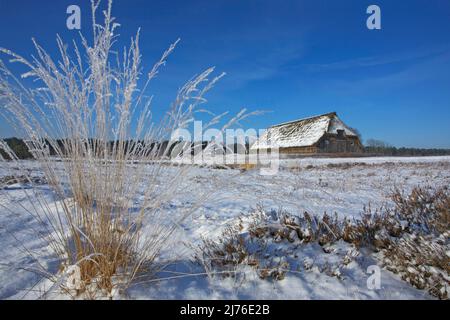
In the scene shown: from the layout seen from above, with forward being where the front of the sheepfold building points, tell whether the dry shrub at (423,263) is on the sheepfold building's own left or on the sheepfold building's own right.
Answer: on the sheepfold building's own right

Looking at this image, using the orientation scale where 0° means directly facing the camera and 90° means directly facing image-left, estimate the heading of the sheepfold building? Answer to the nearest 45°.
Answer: approximately 315°

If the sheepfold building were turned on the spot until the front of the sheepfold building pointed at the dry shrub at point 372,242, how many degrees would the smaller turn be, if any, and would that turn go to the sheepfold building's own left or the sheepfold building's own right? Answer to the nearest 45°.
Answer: approximately 45° to the sheepfold building's own right
